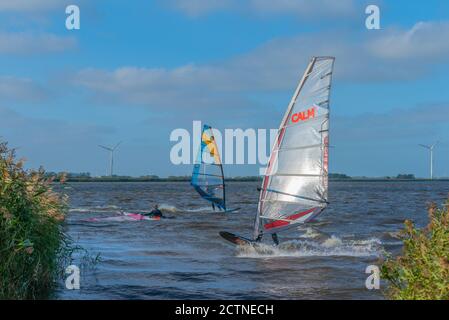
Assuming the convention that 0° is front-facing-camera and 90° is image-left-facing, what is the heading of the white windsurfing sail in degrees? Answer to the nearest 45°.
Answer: approximately 90°

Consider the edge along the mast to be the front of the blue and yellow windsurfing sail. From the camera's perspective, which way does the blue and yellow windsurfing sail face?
to the viewer's right

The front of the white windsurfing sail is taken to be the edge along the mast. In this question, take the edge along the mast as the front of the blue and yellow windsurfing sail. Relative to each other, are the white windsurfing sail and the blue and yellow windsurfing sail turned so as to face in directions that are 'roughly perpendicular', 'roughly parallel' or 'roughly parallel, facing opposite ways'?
roughly parallel, facing opposite ways

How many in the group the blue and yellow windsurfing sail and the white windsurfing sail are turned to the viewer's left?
1

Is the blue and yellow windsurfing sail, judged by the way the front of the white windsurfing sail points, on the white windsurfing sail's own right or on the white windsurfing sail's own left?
on the white windsurfing sail's own right

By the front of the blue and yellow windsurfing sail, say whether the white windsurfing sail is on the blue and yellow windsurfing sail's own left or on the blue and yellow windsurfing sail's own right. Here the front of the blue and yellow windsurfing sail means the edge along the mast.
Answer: on the blue and yellow windsurfing sail's own right
